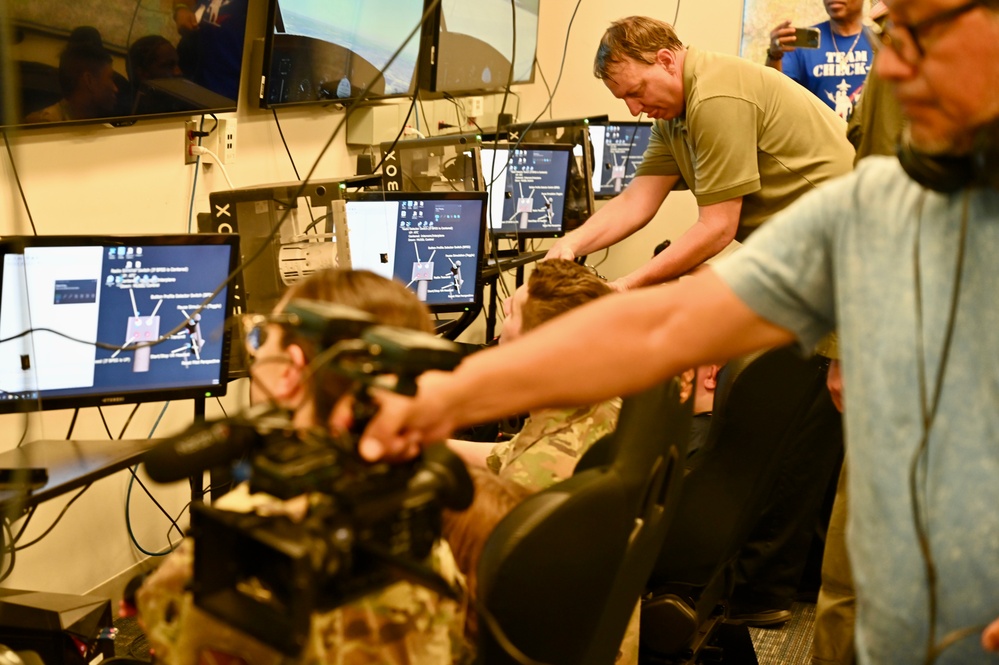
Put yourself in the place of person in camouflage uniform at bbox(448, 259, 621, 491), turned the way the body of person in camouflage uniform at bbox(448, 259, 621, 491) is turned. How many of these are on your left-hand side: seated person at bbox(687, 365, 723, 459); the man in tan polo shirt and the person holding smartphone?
0

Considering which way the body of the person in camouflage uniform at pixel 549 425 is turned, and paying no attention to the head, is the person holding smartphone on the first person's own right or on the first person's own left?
on the first person's own right

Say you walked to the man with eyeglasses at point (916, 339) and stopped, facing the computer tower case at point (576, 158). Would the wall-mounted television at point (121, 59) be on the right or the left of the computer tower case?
left

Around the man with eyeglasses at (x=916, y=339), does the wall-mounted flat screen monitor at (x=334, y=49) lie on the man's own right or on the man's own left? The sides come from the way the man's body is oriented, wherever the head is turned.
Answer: on the man's own right

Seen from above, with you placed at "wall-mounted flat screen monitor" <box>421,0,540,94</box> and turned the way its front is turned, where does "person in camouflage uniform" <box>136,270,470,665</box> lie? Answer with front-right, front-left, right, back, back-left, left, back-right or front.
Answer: front-right

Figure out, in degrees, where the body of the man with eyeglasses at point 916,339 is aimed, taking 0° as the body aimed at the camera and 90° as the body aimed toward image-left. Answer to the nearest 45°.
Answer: approximately 45°

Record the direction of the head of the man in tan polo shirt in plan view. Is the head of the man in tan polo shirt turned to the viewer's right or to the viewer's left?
to the viewer's left

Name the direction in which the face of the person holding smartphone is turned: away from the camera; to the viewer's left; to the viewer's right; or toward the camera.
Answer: toward the camera

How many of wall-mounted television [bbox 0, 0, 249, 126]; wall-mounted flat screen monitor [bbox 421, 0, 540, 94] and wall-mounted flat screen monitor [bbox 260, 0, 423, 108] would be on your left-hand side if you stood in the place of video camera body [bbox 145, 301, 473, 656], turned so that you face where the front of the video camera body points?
0

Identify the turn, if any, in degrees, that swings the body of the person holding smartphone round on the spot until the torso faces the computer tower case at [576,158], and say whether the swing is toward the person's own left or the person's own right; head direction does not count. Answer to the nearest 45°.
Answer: approximately 45° to the person's own right

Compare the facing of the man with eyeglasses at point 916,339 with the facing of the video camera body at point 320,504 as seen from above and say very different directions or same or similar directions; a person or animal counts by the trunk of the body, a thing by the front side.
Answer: same or similar directions

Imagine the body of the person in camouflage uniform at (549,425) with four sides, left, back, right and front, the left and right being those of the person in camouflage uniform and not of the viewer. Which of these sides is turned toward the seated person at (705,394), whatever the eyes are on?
right

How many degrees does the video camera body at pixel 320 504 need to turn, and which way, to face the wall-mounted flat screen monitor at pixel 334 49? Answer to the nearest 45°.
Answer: approximately 135° to its right

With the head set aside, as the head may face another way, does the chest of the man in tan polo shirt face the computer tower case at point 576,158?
no

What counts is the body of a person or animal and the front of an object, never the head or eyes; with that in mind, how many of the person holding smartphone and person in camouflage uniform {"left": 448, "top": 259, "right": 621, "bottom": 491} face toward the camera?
1

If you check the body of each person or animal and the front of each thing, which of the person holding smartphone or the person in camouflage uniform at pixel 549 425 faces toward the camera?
the person holding smartphone

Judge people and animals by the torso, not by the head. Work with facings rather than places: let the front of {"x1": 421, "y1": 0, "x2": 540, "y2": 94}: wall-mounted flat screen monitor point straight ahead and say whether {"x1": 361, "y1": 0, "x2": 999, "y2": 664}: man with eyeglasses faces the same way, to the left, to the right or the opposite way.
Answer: to the right
